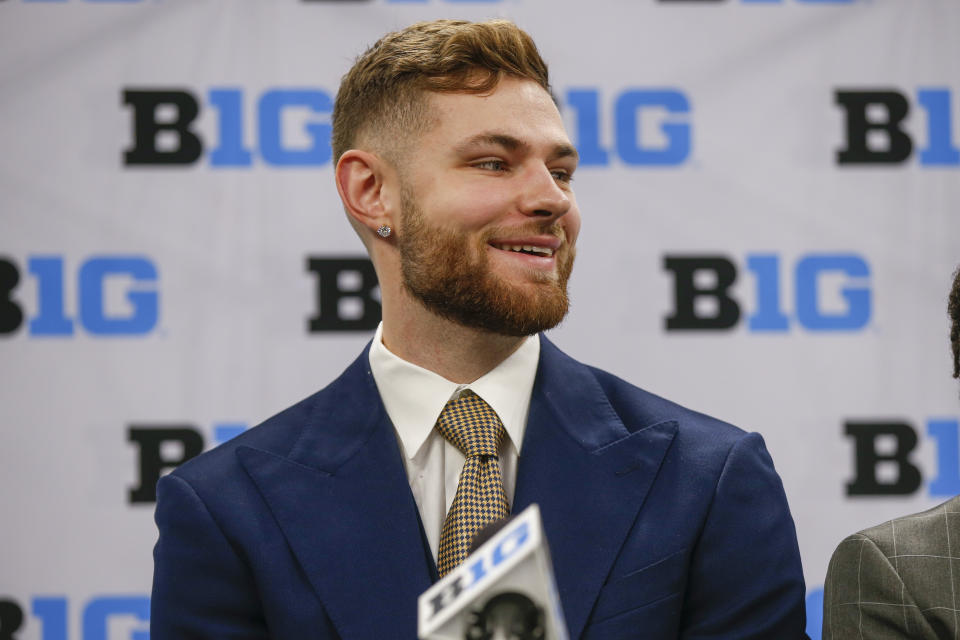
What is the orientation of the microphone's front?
away from the camera

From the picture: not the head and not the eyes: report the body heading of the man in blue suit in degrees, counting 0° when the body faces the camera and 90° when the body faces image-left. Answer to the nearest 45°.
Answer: approximately 0°

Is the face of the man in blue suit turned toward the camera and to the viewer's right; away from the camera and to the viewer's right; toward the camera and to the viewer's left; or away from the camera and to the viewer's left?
toward the camera and to the viewer's right

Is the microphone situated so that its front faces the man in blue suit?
yes

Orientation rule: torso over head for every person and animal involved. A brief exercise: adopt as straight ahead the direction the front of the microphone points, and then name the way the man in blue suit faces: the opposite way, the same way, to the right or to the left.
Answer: the opposite way

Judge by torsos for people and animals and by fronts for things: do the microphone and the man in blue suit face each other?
yes

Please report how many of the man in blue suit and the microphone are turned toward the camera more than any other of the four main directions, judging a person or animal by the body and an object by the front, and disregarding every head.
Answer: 1

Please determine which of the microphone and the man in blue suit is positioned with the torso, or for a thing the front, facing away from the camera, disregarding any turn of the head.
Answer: the microphone

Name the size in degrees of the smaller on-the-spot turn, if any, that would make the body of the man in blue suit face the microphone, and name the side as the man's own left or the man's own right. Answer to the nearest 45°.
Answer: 0° — they already face it
